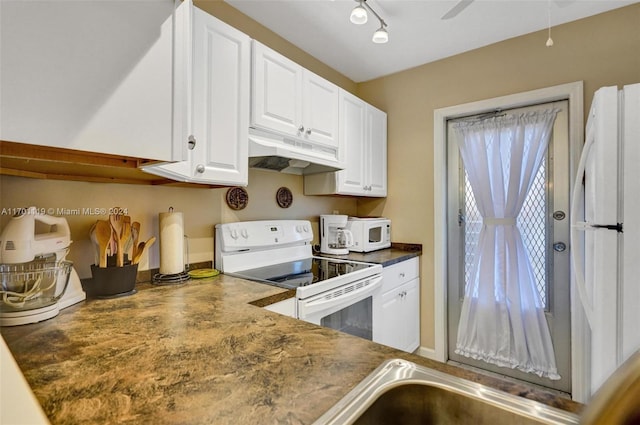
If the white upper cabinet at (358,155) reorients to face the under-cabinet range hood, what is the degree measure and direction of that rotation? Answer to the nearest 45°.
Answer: approximately 90° to its right

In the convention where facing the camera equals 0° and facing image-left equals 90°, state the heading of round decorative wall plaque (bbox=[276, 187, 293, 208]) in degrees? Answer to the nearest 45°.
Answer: approximately 315°

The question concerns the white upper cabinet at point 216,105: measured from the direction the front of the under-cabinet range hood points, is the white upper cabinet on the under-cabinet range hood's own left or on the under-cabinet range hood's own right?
on the under-cabinet range hood's own right

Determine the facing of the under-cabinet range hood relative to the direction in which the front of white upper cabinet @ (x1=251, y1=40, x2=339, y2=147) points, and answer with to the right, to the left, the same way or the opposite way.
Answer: the same way

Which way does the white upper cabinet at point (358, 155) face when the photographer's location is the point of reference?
facing the viewer and to the right of the viewer

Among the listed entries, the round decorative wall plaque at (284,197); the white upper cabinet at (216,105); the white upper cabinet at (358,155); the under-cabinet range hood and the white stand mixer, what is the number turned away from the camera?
0

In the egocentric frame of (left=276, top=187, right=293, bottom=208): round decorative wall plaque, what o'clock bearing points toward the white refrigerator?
The white refrigerator is roughly at 12 o'clock from the round decorative wall plaque.

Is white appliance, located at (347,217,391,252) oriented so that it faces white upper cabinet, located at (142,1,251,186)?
no

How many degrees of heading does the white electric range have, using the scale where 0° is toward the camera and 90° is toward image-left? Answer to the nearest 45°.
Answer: approximately 315°

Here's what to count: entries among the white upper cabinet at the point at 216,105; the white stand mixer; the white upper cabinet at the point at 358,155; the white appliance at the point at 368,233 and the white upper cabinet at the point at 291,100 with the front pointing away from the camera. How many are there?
0

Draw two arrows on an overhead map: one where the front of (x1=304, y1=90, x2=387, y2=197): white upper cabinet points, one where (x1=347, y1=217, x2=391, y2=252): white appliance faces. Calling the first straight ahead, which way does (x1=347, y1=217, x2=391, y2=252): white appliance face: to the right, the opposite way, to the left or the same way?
the same way

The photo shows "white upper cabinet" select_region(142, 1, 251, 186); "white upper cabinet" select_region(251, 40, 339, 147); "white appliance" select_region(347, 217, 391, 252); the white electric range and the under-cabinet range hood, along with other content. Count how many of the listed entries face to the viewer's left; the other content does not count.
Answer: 0

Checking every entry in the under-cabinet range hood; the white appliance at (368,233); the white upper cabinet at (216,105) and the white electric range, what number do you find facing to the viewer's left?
0

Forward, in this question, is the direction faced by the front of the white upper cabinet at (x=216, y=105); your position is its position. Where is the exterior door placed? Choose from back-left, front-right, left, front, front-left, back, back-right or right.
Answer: front-left

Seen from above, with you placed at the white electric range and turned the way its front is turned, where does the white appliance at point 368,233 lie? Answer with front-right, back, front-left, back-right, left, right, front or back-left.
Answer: left

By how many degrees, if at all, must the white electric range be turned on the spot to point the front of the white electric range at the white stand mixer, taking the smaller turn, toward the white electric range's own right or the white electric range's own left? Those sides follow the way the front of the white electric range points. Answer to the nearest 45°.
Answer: approximately 90° to the white electric range's own right

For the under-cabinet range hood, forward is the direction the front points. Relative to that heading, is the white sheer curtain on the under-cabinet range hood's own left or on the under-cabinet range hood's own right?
on the under-cabinet range hood's own left
